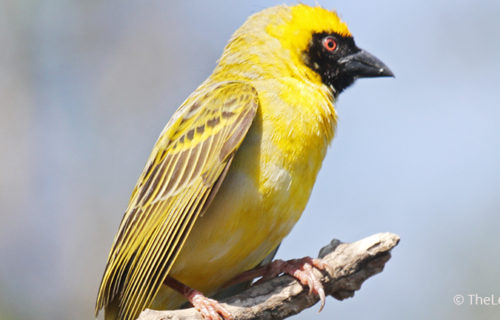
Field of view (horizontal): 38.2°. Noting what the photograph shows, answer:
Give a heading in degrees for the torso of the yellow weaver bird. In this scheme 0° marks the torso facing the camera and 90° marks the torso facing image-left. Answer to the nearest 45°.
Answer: approximately 270°
